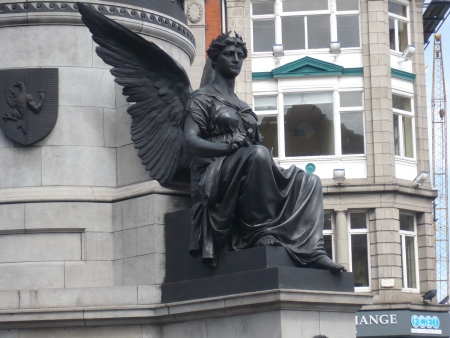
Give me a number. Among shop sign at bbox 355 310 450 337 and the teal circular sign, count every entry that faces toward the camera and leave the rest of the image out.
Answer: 2

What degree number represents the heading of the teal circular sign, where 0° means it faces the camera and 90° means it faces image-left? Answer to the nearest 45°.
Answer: approximately 0°

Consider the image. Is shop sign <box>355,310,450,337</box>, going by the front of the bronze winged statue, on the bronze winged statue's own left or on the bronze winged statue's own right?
on the bronze winged statue's own left

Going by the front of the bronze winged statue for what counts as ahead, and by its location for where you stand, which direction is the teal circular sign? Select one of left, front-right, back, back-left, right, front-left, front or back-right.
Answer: back-left

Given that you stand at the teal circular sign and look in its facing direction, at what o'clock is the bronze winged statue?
The bronze winged statue is roughly at 12 o'clock from the teal circular sign.

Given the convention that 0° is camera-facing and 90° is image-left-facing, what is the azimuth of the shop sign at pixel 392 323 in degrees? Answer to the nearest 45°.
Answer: approximately 0°

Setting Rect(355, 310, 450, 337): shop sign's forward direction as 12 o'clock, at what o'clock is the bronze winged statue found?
The bronze winged statue is roughly at 12 o'clock from the shop sign.

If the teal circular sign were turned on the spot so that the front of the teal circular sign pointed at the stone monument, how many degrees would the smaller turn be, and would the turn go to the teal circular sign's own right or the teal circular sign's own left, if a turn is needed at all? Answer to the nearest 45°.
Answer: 0° — it already faces it
